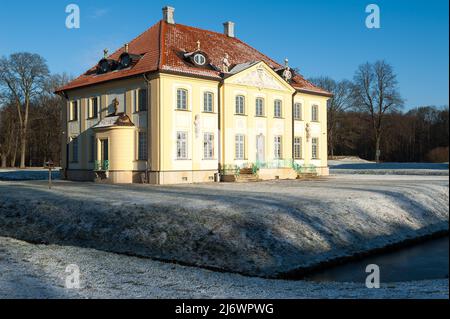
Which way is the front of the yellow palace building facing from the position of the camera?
facing the viewer and to the right of the viewer
